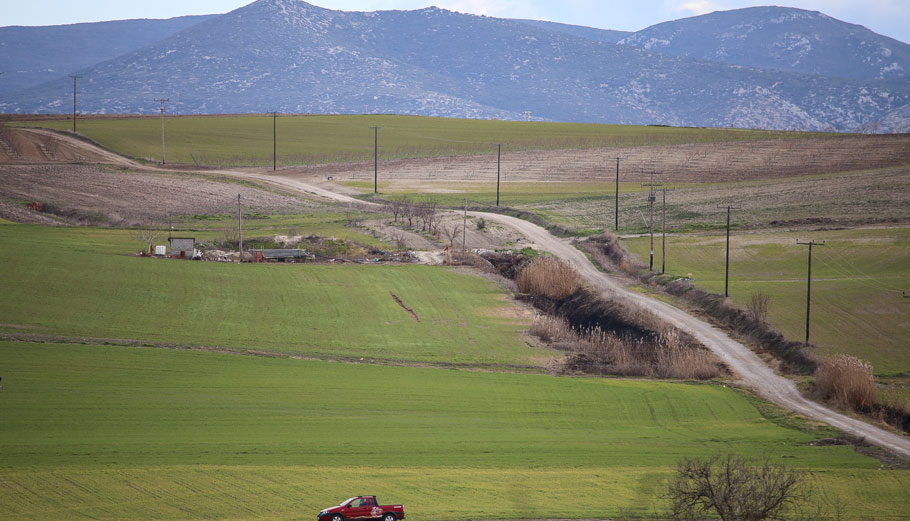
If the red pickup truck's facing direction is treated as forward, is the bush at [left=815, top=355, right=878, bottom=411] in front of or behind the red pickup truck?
behind

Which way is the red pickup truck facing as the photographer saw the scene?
facing to the left of the viewer
